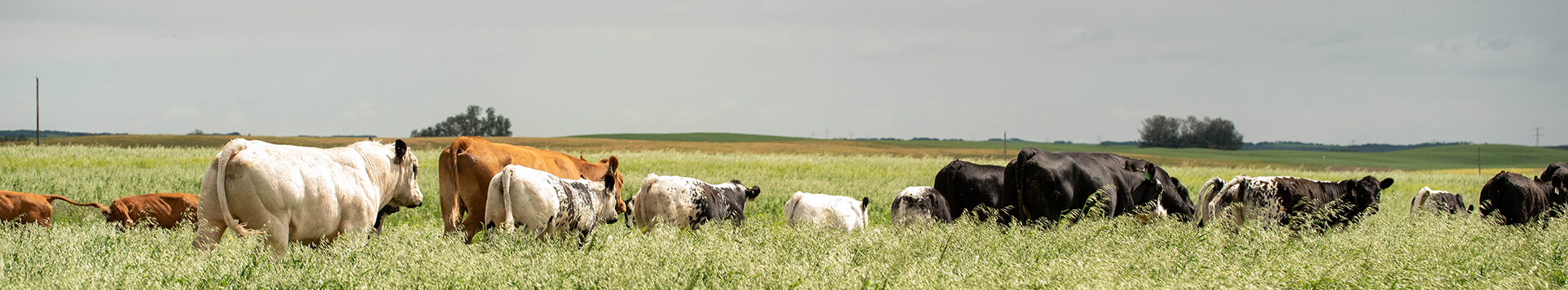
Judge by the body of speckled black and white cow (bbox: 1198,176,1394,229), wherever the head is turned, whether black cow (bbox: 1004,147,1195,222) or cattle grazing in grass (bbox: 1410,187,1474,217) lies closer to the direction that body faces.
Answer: the cattle grazing in grass

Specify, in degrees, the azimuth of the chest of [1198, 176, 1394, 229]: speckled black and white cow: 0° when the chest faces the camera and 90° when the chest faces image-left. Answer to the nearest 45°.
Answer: approximately 270°

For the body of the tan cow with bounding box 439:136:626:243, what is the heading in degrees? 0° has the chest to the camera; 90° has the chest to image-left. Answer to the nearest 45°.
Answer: approximately 225°

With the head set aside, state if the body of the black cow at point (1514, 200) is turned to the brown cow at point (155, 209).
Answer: no

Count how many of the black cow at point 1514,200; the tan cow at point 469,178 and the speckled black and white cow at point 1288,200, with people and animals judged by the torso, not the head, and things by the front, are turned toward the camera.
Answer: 0

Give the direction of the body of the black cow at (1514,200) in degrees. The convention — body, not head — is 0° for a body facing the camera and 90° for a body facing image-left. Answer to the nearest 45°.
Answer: approximately 225°

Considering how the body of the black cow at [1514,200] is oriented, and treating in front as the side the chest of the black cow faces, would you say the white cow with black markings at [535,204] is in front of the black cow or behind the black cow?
behind

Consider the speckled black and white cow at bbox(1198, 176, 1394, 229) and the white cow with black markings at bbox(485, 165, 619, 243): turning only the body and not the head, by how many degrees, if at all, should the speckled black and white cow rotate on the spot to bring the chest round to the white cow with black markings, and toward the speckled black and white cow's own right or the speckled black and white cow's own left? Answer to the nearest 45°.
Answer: approximately 135° to the speckled black and white cow's own right

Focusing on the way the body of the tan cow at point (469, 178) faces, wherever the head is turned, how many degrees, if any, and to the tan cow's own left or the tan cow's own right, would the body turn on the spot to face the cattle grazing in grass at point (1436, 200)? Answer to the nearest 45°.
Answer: approximately 45° to the tan cow's own right

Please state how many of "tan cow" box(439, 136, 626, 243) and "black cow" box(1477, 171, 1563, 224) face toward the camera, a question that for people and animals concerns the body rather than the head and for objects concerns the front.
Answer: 0
